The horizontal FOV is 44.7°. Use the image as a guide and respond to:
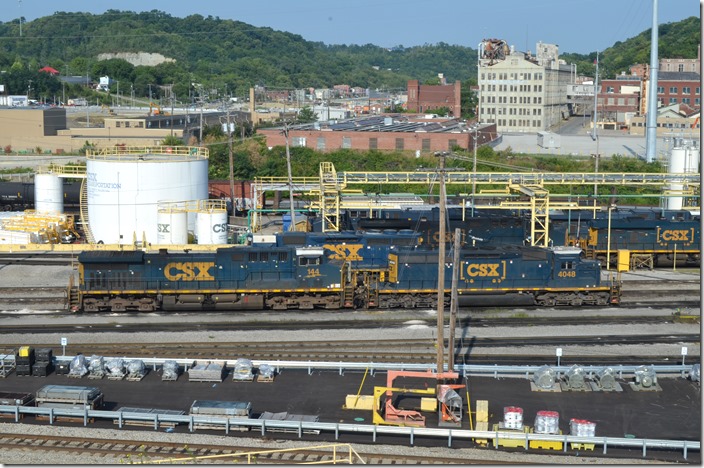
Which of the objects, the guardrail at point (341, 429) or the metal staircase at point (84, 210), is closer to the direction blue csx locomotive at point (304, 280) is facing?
the guardrail

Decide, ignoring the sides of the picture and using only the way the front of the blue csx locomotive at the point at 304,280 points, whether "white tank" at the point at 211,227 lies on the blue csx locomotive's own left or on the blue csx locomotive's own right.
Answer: on the blue csx locomotive's own left

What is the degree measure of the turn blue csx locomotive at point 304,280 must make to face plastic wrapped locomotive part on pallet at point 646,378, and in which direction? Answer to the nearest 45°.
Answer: approximately 45° to its right

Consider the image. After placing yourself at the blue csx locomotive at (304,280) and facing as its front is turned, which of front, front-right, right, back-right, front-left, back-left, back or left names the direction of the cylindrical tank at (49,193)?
back-left

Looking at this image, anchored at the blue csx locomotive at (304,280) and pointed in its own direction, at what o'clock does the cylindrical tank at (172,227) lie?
The cylindrical tank is roughly at 8 o'clock from the blue csx locomotive.

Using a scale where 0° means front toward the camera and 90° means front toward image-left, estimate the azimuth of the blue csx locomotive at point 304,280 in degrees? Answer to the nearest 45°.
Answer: approximately 270°

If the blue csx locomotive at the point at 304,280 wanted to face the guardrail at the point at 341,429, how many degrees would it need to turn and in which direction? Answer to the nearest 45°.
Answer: approximately 90° to its right
